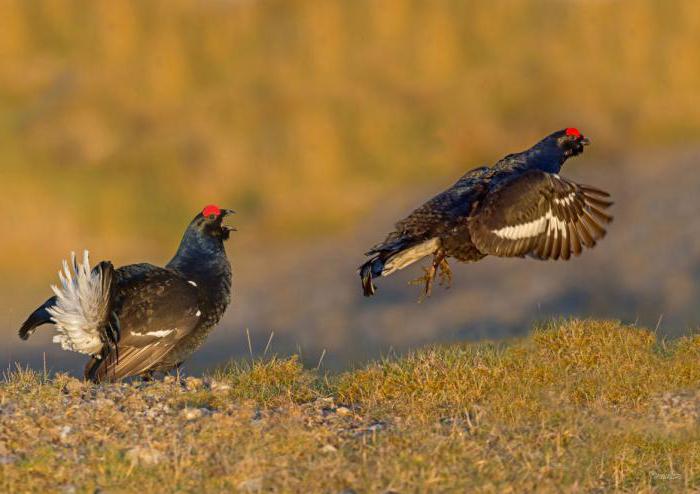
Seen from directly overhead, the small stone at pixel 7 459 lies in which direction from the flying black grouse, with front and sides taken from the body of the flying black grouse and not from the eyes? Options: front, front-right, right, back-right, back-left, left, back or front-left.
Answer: back-right

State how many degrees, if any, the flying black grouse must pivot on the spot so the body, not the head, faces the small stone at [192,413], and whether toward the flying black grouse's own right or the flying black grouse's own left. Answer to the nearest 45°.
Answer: approximately 135° to the flying black grouse's own right

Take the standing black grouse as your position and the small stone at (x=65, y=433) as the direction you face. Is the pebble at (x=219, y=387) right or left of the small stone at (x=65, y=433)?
left

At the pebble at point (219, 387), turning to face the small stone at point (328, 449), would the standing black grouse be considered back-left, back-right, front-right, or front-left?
back-right

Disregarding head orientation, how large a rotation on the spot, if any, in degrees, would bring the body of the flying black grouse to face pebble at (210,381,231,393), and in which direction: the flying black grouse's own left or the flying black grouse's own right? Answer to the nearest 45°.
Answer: approximately 135° to the flying black grouse's own right

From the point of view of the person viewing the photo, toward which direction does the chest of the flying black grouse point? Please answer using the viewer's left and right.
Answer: facing to the right of the viewer

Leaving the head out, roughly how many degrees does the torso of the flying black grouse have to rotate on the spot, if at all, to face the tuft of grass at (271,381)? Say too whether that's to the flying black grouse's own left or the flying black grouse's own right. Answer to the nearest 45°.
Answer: approximately 135° to the flying black grouse's own right

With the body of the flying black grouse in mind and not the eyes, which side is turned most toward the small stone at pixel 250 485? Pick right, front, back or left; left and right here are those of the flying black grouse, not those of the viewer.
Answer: right

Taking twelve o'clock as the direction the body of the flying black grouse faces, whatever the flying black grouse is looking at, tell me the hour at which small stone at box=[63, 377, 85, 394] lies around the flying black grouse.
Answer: The small stone is roughly at 5 o'clock from the flying black grouse.
